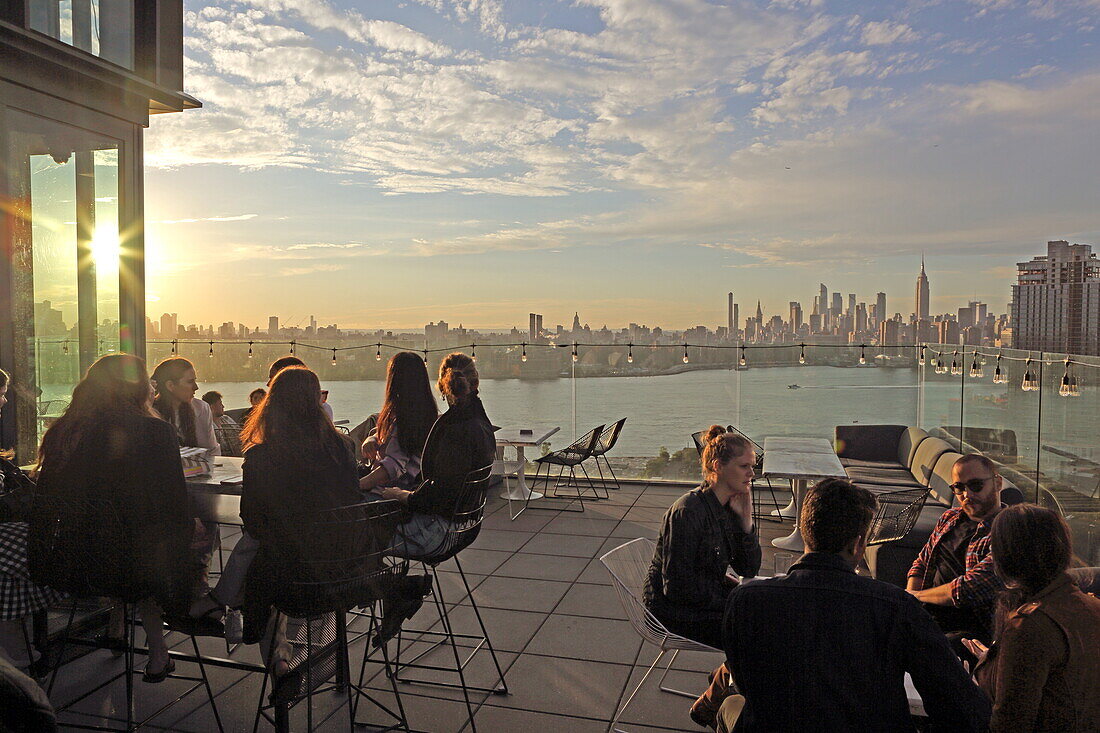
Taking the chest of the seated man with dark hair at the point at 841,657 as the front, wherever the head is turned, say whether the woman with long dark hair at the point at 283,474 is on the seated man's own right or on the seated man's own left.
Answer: on the seated man's own left

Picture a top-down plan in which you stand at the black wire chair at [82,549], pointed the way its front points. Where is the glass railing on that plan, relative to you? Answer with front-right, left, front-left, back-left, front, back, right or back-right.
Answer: front-right

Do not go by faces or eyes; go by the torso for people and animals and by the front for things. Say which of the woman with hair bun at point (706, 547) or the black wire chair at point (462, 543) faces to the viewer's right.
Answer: the woman with hair bun

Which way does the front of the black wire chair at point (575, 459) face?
to the viewer's left

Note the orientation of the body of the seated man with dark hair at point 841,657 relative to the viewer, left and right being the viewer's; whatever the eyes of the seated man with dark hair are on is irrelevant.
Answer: facing away from the viewer

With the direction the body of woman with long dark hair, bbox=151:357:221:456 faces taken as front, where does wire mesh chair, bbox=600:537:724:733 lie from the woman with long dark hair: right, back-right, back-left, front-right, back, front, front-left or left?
front

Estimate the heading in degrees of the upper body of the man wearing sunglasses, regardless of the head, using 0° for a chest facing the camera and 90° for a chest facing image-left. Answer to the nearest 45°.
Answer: approximately 45°

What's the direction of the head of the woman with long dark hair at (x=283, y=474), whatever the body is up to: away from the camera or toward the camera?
away from the camera

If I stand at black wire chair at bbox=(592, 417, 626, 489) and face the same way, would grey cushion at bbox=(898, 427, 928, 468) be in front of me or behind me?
behind

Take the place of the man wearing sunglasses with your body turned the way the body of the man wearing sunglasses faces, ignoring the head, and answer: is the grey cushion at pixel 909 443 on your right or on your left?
on your right

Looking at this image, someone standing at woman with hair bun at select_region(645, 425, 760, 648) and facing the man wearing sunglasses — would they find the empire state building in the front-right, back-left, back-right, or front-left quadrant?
front-left

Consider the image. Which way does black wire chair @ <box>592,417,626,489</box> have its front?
to the viewer's left
